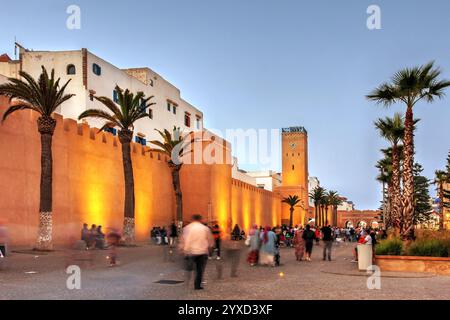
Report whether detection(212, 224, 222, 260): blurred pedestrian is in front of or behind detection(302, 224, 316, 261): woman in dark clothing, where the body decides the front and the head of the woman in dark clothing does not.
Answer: behind
